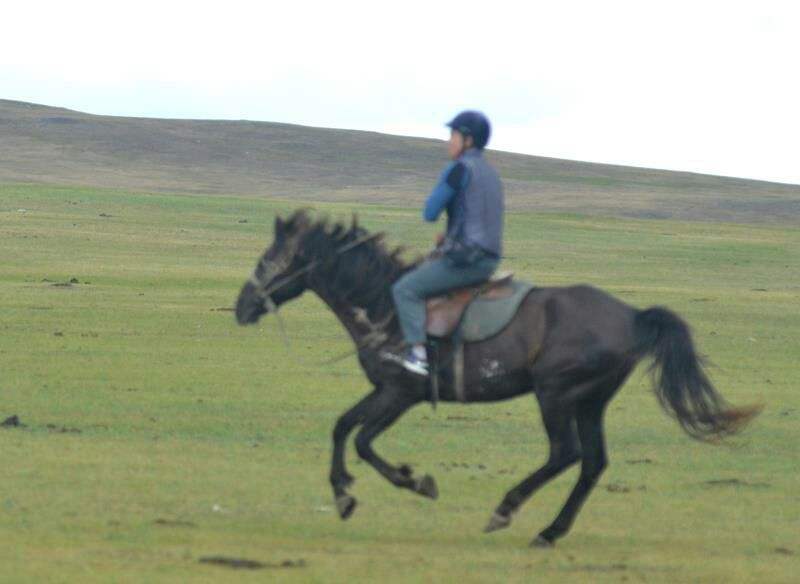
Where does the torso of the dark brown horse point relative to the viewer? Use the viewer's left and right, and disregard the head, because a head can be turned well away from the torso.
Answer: facing to the left of the viewer
